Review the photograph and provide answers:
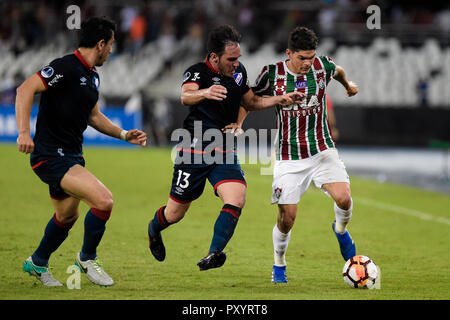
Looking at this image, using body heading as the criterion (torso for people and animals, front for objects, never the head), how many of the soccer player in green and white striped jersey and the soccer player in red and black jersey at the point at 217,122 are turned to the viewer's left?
0

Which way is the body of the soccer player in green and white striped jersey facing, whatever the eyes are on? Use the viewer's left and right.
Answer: facing the viewer

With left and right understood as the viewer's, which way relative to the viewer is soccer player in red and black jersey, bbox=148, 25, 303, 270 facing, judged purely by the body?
facing the viewer and to the right of the viewer

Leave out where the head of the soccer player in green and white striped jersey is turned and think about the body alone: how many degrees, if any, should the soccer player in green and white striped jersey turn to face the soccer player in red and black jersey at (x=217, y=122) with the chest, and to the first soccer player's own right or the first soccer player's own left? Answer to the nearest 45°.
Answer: approximately 45° to the first soccer player's own right

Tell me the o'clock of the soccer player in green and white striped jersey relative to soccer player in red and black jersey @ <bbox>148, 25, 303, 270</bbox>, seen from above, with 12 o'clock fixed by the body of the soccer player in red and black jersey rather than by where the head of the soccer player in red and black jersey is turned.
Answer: The soccer player in green and white striped jersey is roughly at 10 o'clock from the soccer player in red and black jersey.
